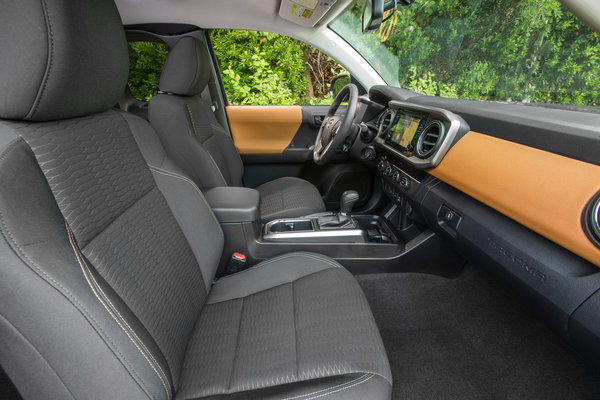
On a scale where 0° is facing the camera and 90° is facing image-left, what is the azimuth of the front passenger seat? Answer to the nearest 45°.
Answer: approximately 315°

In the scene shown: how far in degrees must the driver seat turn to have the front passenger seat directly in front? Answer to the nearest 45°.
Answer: approximately 45° to its right

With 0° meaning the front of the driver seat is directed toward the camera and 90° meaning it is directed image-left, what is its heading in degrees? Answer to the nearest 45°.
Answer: approximately 315°

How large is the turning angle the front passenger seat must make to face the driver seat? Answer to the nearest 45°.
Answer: approximately 135° to its left
